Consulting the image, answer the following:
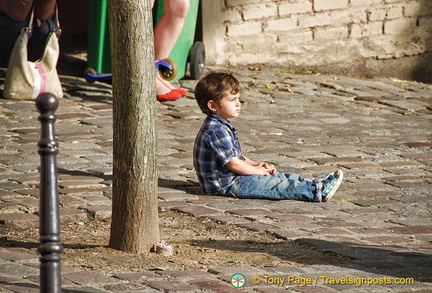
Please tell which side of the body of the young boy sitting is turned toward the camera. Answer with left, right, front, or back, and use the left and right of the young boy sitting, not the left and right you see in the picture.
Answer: right

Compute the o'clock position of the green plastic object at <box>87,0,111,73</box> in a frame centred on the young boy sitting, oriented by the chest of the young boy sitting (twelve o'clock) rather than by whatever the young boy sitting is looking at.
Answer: The green plastic object is roughly at 8 o'clock from the young boy sitting.

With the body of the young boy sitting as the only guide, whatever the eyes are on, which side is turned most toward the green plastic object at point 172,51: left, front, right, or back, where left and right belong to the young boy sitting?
left

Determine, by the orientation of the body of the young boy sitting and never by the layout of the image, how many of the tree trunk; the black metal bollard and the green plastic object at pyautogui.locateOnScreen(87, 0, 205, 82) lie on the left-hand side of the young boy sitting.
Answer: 1

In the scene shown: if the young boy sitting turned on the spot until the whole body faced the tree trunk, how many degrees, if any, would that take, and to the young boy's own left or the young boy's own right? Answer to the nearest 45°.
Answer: approximately 90° to the young boy's own right

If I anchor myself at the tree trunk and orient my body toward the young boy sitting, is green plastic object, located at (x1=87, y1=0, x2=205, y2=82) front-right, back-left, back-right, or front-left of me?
front-left

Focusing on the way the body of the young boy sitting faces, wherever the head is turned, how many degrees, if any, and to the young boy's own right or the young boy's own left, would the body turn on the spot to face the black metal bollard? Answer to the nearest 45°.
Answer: approximately 90° to the young boy's own right
